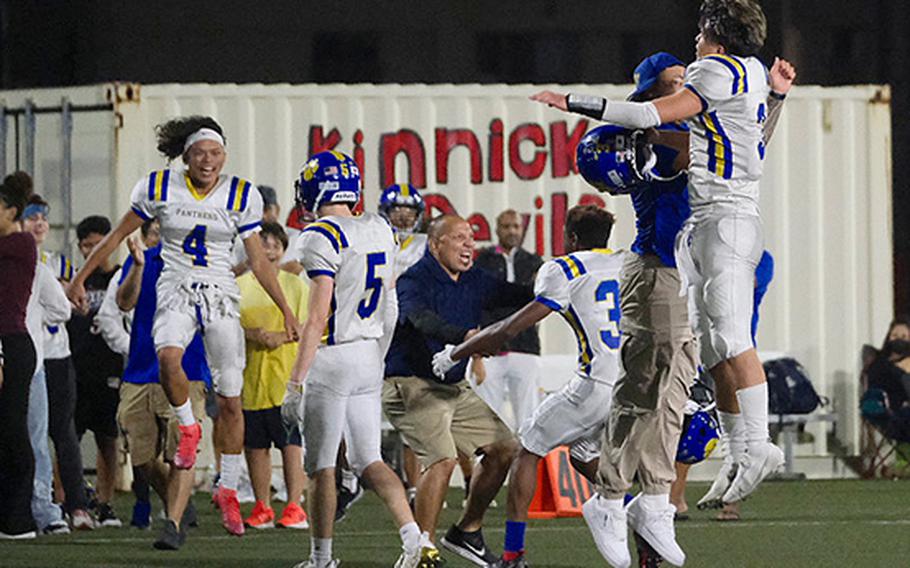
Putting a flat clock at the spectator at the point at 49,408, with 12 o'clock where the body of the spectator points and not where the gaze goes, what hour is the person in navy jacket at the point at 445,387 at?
The person in navy jacket is roughly at 12 o'clock from the spectator.
